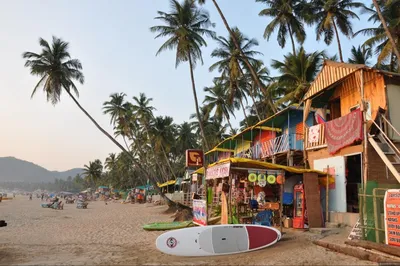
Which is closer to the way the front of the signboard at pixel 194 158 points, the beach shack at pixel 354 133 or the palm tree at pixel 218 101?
the beach shack

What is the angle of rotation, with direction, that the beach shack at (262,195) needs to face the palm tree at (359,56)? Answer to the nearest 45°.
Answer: approximately 180°

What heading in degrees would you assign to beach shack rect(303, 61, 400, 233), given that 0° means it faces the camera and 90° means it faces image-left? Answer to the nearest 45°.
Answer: approximately 45°

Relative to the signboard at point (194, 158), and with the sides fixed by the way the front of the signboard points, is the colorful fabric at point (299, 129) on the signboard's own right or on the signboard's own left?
on the signboard's own left

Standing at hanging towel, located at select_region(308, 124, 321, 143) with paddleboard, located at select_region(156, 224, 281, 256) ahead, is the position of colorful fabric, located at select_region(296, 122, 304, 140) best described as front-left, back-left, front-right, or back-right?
back-right

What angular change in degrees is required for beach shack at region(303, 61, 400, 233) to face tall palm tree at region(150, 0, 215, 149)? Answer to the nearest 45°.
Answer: approximately 90° to its right

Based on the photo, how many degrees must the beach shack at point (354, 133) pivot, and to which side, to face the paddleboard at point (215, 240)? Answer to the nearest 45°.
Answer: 0° — it already faces it

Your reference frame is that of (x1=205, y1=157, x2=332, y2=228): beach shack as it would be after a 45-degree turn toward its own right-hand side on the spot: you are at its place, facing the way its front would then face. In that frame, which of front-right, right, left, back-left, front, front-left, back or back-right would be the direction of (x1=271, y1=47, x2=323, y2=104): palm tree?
right

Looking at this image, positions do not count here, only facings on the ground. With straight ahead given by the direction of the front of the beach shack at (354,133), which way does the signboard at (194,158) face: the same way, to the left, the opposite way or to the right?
to the left

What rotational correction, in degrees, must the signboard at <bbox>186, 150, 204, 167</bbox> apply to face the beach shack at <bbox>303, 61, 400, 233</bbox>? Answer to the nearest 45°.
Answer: approximately 90° to its left

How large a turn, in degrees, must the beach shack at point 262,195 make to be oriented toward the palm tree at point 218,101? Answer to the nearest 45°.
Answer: approximately 135° to its right
